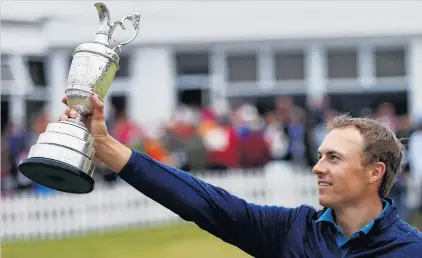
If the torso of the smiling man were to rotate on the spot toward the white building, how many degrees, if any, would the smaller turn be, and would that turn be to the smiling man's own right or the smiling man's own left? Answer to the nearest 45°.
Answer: approximately 135° to the smiling man's own right

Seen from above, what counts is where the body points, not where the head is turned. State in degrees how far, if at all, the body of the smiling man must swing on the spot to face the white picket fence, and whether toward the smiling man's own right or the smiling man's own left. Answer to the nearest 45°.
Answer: approximately 135° to the smiling man's own right

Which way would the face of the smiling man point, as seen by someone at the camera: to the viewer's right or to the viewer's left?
to the viewer's left

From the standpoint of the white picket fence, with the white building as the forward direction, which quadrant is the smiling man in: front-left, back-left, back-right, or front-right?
back-right

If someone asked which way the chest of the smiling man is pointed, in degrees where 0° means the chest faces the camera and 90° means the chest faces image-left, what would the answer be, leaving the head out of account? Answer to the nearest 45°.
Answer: approximately 45°

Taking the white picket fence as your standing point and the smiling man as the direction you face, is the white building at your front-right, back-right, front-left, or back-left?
back-left
